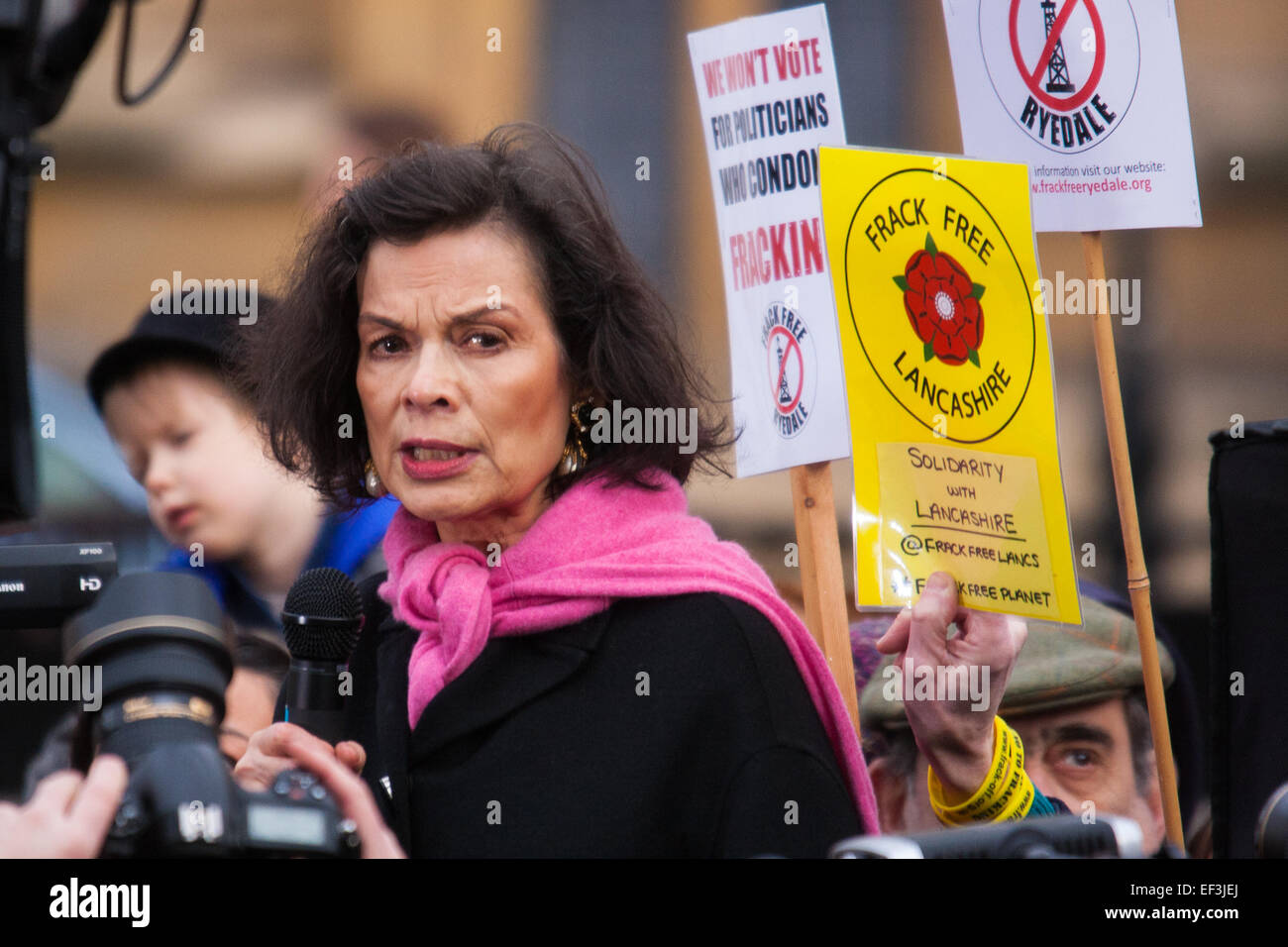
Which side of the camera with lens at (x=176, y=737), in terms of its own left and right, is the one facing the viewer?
back

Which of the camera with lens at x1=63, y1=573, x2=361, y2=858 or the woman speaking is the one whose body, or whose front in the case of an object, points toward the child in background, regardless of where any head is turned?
the camera with lens

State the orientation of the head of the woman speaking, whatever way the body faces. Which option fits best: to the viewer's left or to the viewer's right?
to the viewer's left

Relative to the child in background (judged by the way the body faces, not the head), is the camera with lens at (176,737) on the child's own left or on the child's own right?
on the child's own left

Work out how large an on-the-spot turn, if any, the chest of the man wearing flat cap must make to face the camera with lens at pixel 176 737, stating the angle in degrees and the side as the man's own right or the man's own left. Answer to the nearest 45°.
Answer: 0° — they already face it

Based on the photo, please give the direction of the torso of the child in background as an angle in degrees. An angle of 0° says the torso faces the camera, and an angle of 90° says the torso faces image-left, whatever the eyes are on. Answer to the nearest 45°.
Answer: approximately 45°

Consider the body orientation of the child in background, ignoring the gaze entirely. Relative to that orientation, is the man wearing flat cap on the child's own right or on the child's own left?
on the child's own left

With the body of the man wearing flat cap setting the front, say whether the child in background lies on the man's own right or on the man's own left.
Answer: on the man's own right

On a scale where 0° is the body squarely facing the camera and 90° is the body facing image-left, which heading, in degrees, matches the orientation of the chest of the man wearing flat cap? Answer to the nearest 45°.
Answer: approximately 0°

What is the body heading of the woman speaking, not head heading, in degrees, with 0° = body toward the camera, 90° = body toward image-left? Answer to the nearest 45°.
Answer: approximately 45°

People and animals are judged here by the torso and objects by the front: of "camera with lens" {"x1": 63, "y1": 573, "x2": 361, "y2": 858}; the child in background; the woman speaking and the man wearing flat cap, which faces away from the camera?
the camera with lens
